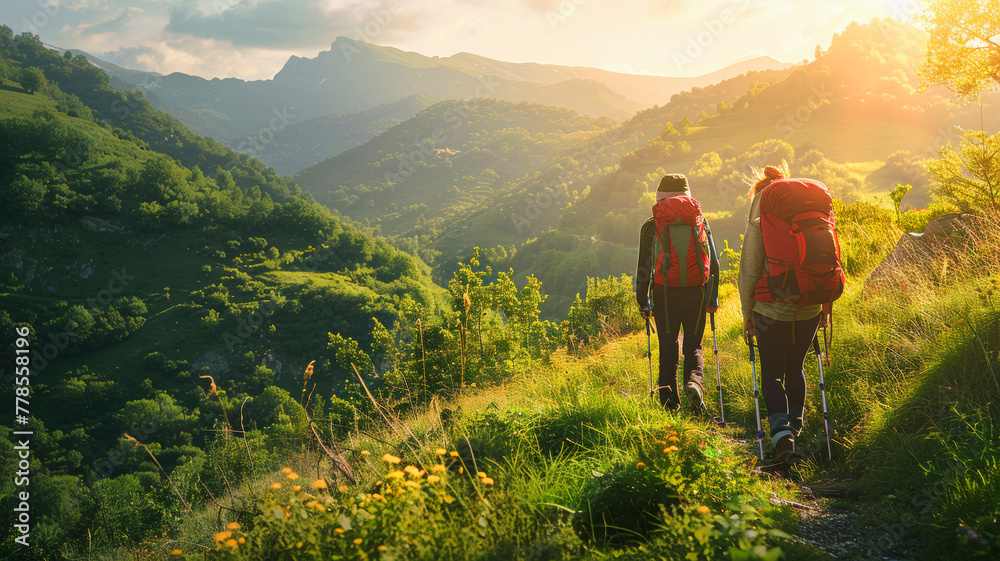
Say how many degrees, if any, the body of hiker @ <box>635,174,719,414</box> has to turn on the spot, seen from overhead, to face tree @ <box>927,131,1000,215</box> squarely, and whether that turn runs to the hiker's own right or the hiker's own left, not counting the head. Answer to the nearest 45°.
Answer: approximately 45° to the hiker's own right

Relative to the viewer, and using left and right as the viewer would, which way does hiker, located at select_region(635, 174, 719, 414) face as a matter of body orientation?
facing away from the viewer
